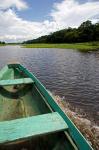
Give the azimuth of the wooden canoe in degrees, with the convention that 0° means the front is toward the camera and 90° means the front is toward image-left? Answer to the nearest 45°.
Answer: approximately 180°
